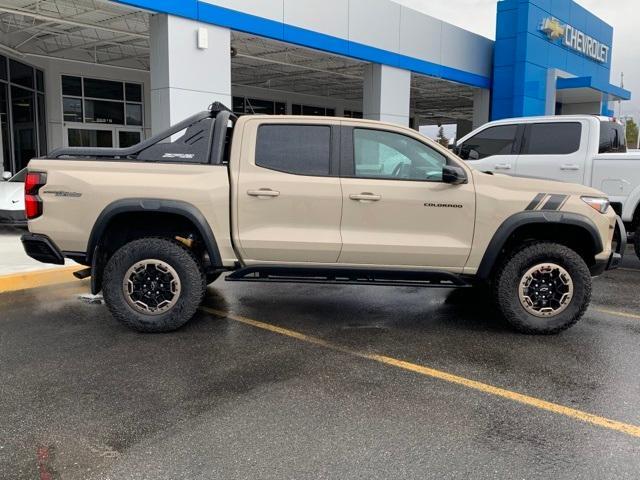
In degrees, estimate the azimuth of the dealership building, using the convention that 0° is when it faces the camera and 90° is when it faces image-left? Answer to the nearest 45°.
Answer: approximately 315°

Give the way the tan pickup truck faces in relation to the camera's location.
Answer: facing to the right of the viewer

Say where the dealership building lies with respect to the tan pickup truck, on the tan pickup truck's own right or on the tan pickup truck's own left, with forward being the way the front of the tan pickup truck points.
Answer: on the tan pickup truck's own left

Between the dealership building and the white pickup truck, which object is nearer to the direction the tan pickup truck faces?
the white pickup truck

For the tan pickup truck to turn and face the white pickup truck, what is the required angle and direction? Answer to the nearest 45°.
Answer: approximately 45° to its left

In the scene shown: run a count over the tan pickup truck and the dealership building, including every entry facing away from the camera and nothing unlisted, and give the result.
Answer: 0
